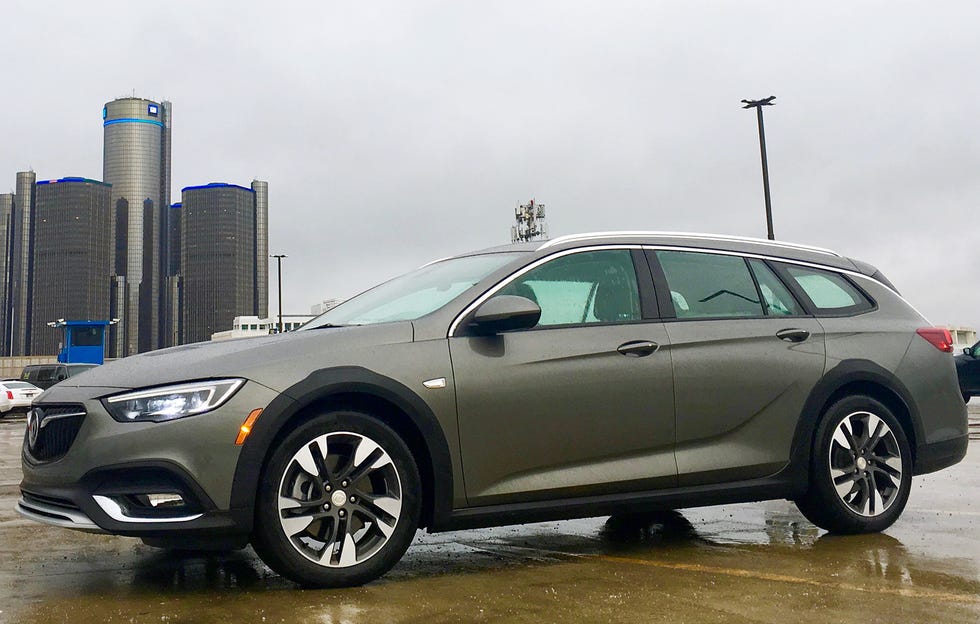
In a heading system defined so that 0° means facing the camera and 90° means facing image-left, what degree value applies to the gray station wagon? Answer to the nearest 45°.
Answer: approximately 45°

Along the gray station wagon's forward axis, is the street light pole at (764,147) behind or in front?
behind
